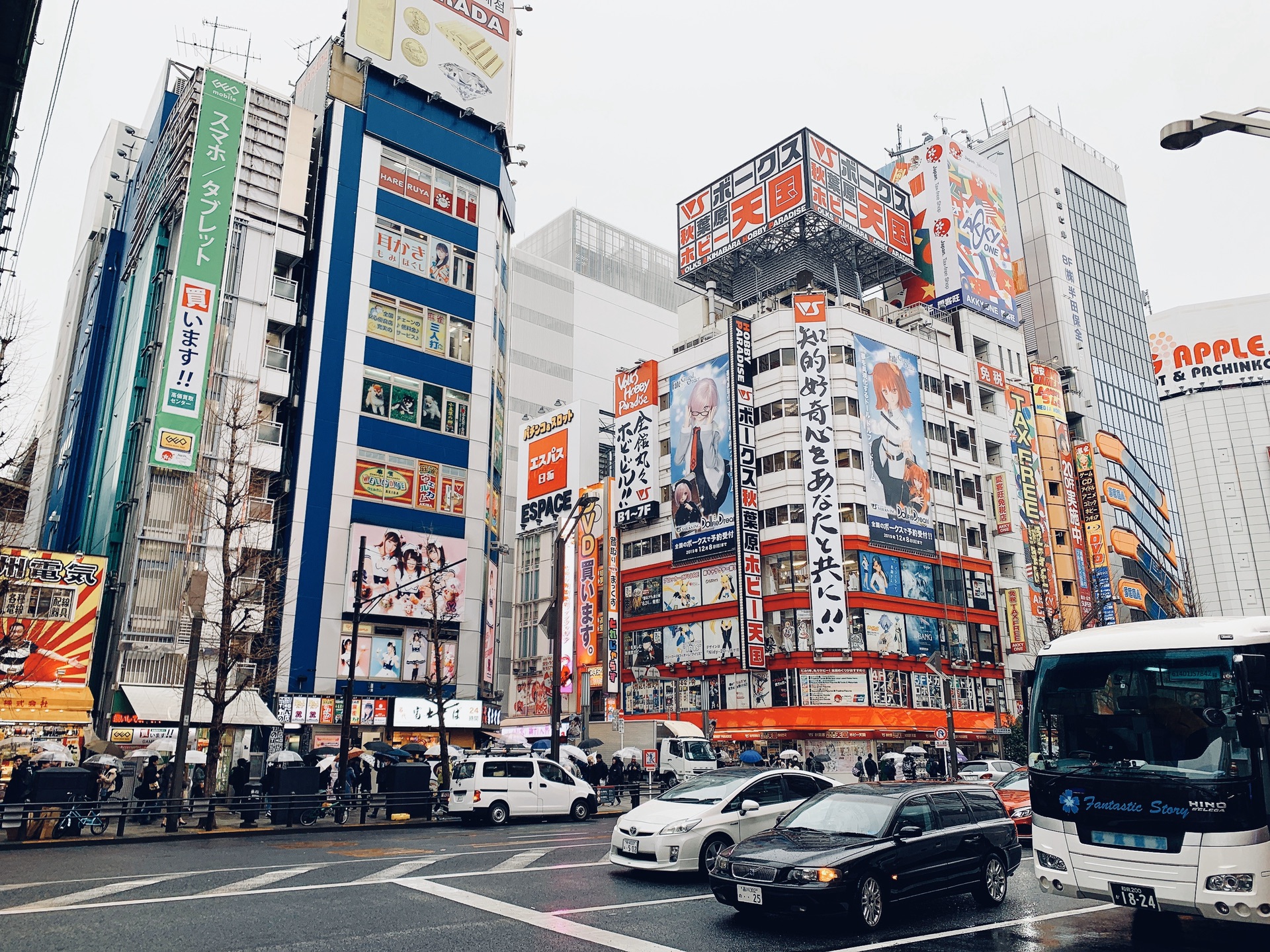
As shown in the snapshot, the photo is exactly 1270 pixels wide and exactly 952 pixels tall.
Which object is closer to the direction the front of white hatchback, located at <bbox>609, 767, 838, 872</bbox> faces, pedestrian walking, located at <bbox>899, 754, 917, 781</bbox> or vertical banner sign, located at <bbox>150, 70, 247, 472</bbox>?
the vertical banner sign

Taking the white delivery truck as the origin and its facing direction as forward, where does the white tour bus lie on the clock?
The white tour bus is roughly at 1 o'clock from the white delivery truck.

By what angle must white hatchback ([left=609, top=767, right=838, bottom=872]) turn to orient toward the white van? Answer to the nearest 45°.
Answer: approximately 90° to its right

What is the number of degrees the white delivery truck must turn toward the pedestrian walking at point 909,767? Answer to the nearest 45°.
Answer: approximately 45° to its left

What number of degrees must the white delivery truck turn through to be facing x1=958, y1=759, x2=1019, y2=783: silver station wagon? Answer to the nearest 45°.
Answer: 0° — it already faces it

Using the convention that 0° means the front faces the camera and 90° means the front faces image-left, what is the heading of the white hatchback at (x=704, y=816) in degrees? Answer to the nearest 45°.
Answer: approximately 45°

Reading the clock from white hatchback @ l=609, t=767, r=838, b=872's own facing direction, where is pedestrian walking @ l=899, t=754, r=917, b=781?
The pedestrian walking is roughly at 5 o'clock from the white hatchback.

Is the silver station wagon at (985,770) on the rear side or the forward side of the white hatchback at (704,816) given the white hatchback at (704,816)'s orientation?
on the rear side

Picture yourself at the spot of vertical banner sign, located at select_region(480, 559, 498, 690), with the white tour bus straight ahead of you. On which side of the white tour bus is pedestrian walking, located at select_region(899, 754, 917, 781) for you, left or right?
left

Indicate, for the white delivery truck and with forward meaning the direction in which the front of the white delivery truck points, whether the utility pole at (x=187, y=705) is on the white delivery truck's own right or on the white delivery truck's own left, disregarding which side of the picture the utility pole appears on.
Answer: on the white delivery truck's own right
